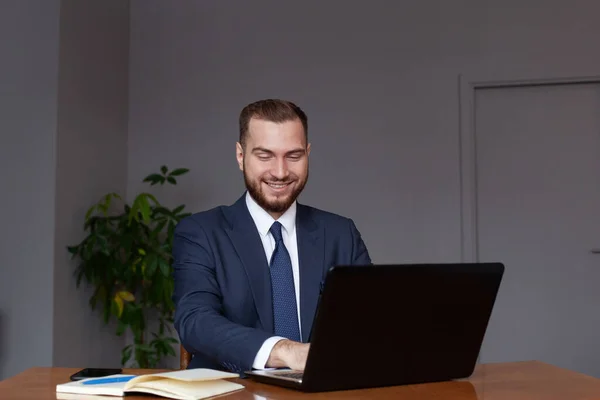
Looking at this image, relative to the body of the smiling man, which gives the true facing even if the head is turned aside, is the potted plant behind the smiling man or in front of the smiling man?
behind

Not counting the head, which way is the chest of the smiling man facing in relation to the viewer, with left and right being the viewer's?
facing the viewer

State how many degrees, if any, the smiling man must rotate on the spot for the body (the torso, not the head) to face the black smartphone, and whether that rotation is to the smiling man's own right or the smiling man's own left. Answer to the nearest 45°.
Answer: approximately 45° to the smiling man's own right

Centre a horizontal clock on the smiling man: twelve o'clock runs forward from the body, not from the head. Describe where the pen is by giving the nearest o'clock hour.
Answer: The pen is roughly at 1 o'clock from the smiling man.

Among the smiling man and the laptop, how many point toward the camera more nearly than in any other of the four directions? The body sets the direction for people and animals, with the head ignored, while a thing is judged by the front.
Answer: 1

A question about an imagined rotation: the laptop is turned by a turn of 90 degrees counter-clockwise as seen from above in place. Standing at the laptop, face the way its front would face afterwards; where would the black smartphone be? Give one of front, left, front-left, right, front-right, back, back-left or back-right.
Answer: front-right

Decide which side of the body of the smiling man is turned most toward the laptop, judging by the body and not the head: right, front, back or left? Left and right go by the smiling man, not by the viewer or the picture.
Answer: front

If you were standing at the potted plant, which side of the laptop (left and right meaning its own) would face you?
front

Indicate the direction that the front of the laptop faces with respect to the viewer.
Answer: facing away from the viewer and to the left of the viewer

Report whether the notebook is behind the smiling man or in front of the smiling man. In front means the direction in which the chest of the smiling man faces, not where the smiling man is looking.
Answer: in front
